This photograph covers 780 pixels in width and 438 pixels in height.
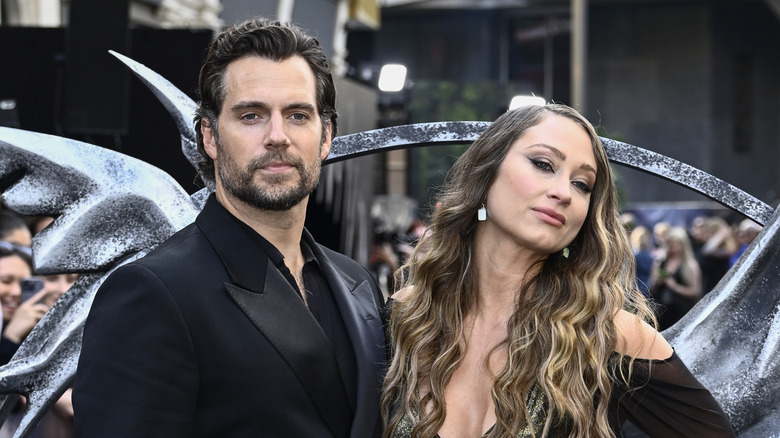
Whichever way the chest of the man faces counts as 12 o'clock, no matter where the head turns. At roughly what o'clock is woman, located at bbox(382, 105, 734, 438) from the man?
The woman is roughly at 10 o'clock from the man.

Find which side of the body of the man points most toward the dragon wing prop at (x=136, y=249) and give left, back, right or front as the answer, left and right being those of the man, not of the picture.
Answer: back

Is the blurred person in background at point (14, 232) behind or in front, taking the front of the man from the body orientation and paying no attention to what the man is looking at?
behind

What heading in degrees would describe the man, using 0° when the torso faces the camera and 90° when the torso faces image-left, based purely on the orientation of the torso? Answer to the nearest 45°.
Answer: approximately 315°

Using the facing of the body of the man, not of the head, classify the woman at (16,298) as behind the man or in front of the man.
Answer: behind

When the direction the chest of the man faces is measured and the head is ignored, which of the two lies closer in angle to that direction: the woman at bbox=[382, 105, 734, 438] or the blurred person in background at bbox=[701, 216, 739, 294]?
the woman
